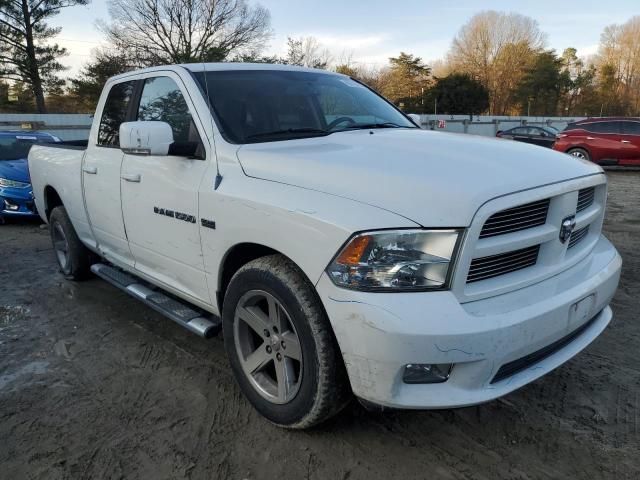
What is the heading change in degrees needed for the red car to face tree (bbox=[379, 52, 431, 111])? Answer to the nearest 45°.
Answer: approximately 135° to its left

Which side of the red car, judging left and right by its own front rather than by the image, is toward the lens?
right

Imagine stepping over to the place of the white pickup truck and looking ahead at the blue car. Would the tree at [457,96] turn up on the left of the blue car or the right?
right

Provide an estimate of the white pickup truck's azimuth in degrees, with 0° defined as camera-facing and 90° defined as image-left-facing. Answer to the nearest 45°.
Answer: approximately 315°

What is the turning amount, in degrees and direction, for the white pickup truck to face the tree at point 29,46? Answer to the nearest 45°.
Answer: approximately 180°

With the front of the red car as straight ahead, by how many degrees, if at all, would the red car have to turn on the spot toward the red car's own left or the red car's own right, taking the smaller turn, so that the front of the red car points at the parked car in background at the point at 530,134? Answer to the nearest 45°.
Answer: approximately 135° to the red car's own left

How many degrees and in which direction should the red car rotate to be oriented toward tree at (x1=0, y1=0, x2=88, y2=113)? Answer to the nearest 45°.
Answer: approximately 180°

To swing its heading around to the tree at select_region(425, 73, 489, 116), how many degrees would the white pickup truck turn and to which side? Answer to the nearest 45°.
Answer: approximately 135° to its left

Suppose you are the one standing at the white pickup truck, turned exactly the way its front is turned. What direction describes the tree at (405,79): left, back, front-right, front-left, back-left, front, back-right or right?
back-left
